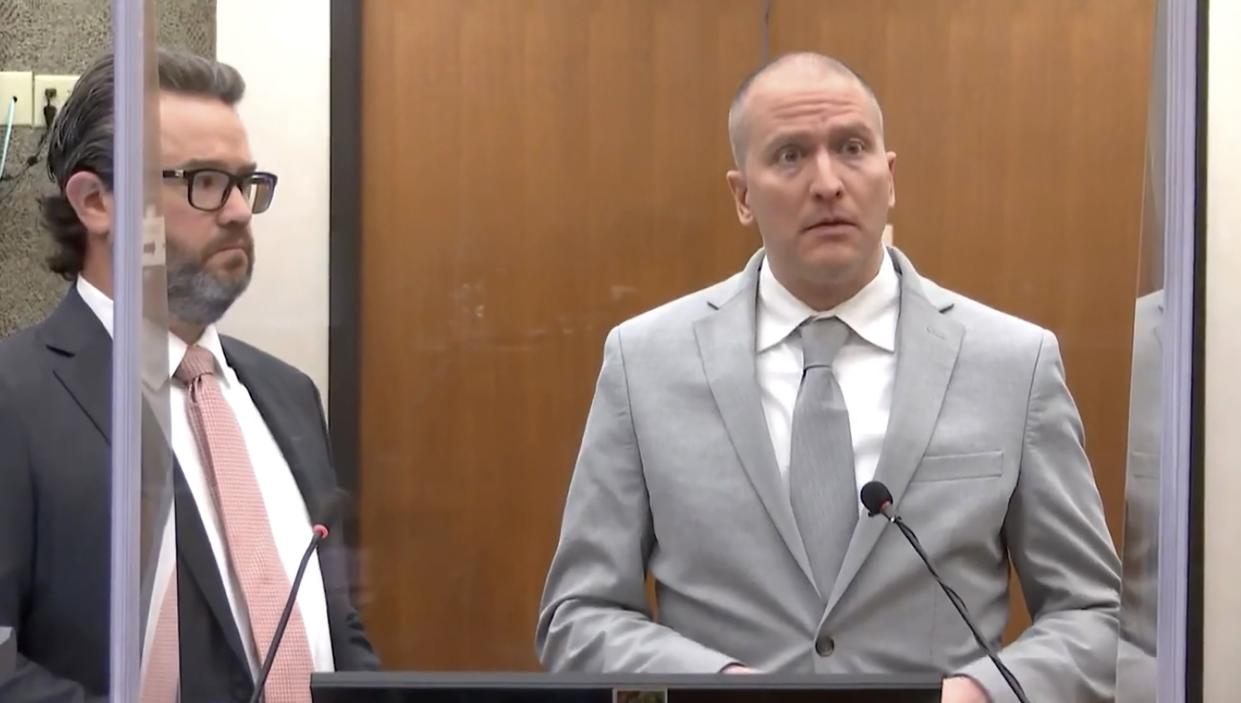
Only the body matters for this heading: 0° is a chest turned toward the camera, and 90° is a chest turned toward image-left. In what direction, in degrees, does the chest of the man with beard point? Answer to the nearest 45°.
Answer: approximately 315°

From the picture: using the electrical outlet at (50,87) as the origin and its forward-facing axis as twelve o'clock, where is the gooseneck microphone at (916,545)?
The gooseneck microphone is roughly at 11 o'clock from the electrical outlet.

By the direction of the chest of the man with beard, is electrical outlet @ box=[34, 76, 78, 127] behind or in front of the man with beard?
behind
